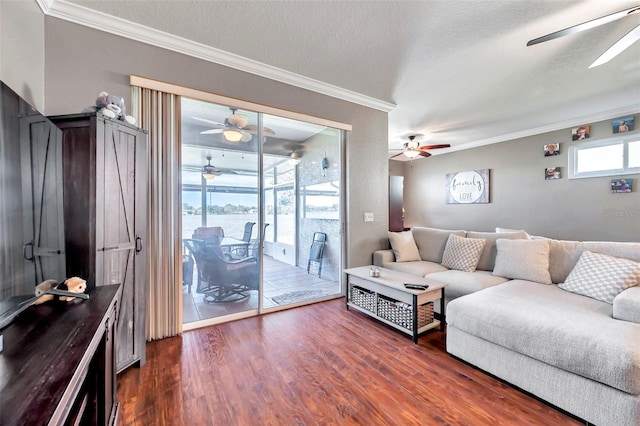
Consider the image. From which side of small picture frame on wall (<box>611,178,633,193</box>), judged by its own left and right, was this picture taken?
front

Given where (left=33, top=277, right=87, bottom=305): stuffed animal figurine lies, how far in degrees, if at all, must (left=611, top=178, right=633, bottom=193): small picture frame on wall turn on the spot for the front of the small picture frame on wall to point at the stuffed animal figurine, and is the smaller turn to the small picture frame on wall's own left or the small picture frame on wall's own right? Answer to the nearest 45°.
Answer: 0° — it already faces it

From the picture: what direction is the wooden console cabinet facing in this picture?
to the viewer's right

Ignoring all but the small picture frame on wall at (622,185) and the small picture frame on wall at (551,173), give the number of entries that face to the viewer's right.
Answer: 0

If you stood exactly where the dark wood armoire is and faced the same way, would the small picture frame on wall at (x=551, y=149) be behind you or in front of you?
in front

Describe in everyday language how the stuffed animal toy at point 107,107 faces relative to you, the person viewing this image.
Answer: facing the viewer and to the right of the viewer

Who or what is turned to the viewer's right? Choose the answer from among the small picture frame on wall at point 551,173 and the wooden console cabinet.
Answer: the wooden console cabinet

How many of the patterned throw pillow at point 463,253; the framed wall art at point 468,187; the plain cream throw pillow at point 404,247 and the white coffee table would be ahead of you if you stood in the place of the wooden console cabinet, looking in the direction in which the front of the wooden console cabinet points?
4

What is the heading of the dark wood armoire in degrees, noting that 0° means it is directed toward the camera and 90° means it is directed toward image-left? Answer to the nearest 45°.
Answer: approximately 315°

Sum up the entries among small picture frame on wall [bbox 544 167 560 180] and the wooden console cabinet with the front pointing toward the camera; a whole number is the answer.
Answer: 1
